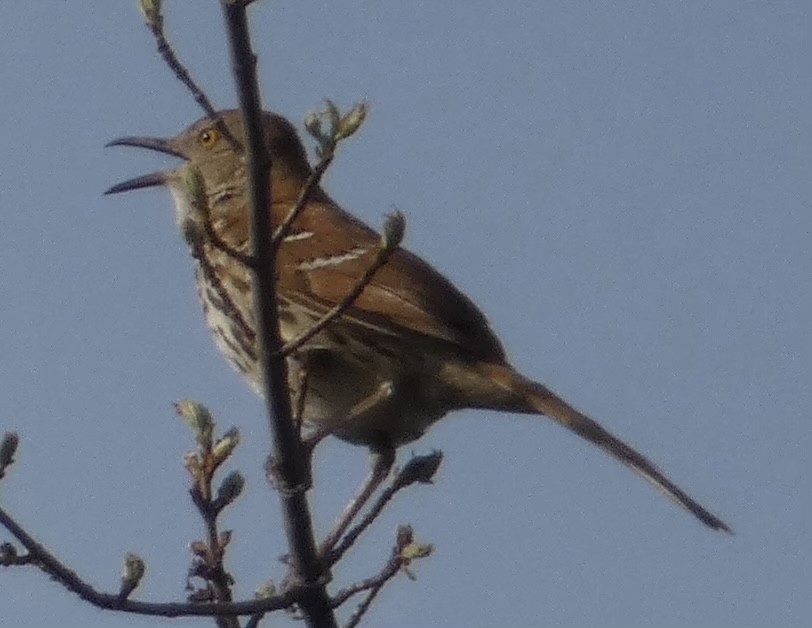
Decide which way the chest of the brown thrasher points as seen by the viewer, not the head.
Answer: to the viewer's left

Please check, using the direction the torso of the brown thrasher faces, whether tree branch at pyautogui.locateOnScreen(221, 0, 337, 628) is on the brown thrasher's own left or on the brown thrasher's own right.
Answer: on the brown thrasher's own left
